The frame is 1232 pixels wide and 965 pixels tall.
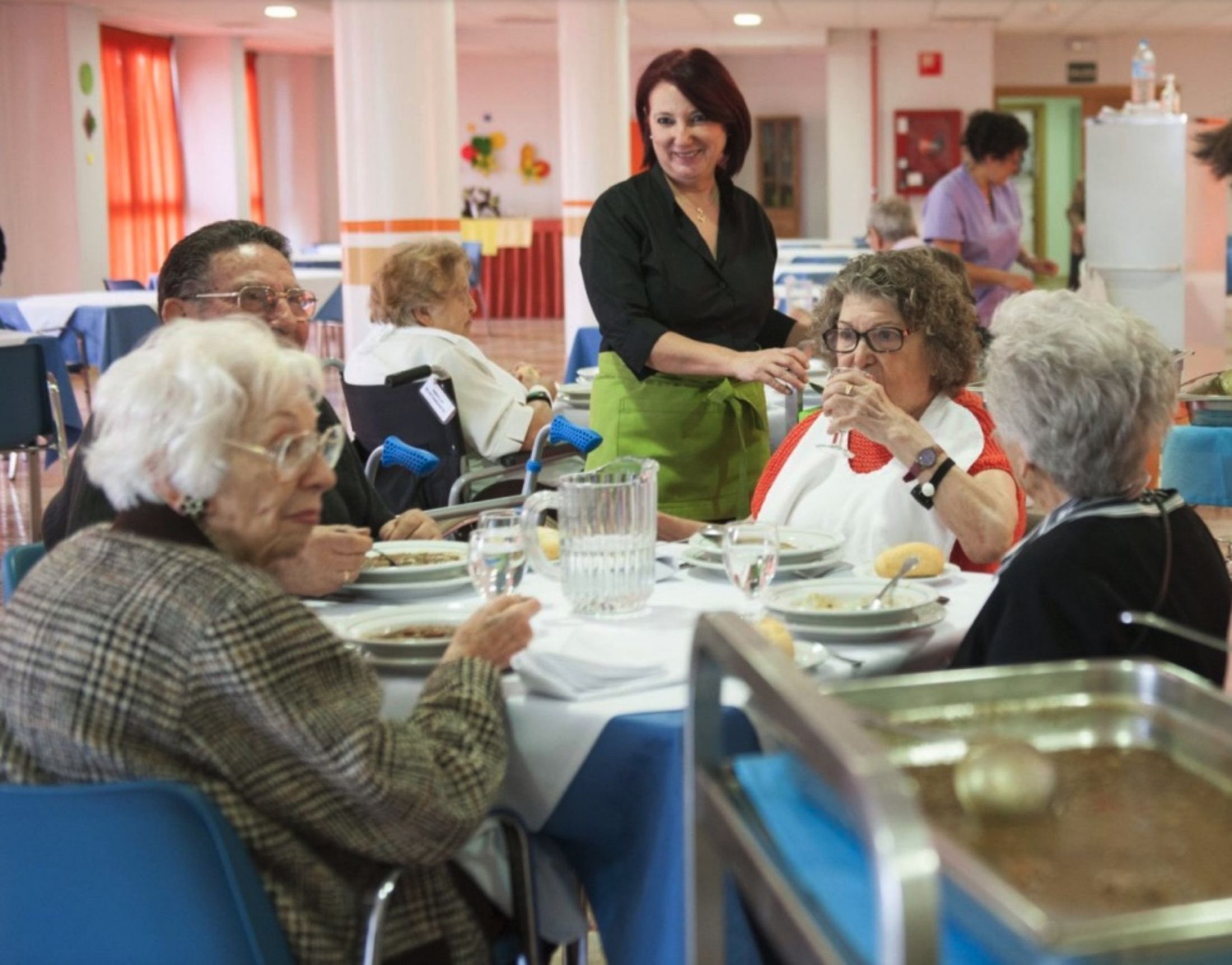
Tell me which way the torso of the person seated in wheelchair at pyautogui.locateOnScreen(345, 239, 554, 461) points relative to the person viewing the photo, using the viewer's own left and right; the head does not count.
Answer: facing away from the viewer and to the right of the viewer

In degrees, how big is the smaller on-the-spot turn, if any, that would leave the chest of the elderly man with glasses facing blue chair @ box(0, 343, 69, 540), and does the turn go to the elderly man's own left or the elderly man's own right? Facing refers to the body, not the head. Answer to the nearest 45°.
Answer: approximately 135° to the elderly man's own left

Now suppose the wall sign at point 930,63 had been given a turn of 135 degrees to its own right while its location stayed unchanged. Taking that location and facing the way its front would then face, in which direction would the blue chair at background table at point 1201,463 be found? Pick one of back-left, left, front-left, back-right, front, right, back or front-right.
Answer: back-left

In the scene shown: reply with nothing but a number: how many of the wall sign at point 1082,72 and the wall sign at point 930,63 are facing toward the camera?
2

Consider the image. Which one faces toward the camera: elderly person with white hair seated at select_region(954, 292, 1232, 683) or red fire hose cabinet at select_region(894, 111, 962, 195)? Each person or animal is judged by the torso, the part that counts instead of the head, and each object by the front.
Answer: the red fire hose cabinet

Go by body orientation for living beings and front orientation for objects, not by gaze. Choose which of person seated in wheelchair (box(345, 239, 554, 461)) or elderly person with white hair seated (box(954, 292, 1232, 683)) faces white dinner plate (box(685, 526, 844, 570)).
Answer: elderly person with white hair seated (box(954, 292, 1232, 683))

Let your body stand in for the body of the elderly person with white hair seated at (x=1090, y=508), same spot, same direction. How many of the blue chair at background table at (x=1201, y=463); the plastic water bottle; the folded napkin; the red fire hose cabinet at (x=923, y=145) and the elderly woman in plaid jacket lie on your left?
2

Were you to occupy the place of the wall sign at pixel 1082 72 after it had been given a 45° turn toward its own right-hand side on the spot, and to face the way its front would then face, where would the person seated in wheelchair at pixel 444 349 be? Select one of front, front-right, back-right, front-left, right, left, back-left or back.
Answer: front-left

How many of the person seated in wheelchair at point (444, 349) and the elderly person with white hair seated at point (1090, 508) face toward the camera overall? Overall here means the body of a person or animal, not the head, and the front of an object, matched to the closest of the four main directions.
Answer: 0

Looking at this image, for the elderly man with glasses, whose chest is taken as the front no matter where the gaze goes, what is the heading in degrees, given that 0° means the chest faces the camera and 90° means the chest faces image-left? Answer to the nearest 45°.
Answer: approximately 315°

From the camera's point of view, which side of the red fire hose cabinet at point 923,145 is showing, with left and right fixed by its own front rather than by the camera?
front

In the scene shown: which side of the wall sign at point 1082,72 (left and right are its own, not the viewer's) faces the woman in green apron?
front

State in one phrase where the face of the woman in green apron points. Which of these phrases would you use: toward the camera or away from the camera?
toward the camera

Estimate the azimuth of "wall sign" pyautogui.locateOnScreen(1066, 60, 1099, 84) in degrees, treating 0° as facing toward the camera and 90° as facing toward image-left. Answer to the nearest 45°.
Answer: approximately 0°

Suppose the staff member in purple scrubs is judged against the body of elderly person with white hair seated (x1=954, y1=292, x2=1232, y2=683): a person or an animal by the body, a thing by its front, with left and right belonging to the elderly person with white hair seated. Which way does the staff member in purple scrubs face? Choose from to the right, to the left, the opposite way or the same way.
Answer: the opposite way

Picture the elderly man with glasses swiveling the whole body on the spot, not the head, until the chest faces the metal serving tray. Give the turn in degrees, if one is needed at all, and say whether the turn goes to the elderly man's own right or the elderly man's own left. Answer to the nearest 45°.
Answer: approximately 45° to the elderly man's own right

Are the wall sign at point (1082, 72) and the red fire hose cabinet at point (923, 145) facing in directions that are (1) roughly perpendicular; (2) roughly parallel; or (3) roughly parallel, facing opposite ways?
roughly parallel

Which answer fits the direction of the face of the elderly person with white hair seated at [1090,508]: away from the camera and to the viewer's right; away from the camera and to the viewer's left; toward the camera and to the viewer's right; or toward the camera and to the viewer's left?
away from the camera and to the viewer's left
